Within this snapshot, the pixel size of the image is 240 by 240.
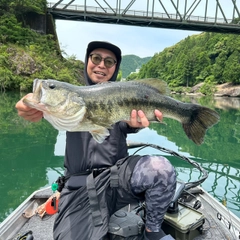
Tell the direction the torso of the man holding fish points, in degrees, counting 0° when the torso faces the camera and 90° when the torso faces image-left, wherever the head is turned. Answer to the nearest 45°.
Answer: approximately 0°
